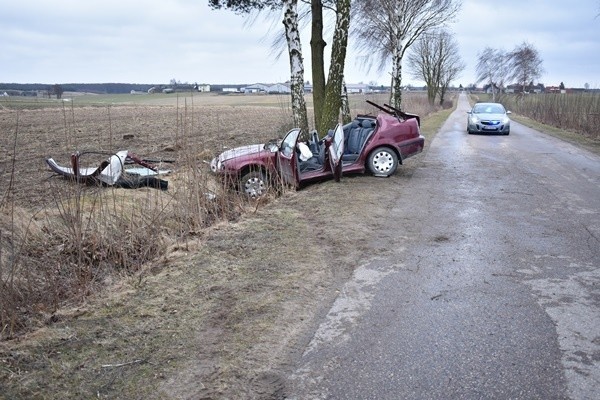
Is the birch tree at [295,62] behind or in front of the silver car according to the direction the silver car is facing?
in front

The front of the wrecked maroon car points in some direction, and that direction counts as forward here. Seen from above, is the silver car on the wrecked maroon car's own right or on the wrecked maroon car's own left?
on the wrecked maroon car's own right

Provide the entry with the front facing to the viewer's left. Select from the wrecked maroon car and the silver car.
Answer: the wrecked maroon car

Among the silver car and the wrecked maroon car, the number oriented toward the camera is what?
1

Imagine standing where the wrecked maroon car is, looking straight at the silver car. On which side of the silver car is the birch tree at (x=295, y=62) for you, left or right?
left

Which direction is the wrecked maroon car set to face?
to the viewer's left

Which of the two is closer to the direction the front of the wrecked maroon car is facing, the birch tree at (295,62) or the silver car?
the birch tree

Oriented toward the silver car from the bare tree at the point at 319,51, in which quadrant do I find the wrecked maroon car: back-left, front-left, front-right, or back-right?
back-right

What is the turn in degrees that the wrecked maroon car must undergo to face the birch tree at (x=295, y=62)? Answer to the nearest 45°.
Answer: approximately 90° to its right

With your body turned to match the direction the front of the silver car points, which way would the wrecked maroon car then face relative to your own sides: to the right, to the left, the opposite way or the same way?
to the right

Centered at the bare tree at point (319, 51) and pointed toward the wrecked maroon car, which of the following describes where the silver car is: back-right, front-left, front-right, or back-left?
back-left

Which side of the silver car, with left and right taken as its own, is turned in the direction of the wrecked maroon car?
front
